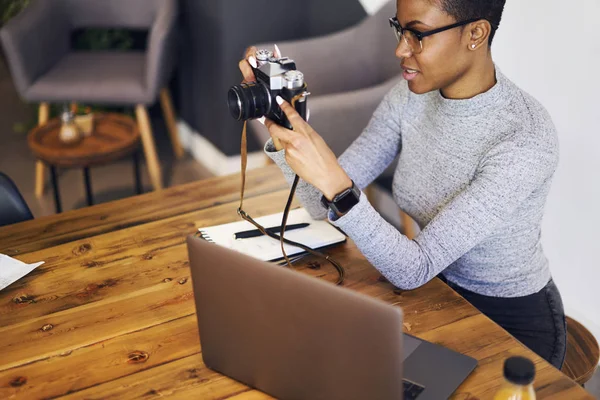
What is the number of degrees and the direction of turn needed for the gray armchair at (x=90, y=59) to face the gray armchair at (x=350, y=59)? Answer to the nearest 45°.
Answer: approximately 45° to its left

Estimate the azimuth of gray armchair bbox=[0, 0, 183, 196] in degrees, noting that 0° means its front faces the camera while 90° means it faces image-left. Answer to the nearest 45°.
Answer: approximately 0°

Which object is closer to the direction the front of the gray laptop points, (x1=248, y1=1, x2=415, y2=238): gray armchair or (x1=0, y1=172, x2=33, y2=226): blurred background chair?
the gray armchair

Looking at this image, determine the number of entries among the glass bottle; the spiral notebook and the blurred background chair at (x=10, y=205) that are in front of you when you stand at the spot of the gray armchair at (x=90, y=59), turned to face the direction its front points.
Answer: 3

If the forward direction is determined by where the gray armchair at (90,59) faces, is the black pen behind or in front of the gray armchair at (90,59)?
in front

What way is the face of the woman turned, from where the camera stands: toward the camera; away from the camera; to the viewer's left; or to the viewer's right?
to the viewer's left

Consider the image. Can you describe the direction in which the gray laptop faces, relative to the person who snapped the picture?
facing away from the viewer and to the right of the viewer

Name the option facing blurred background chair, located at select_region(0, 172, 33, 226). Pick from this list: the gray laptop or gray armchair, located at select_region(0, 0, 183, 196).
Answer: the gray armchair

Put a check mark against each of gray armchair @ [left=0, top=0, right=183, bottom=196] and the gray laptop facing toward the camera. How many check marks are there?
1

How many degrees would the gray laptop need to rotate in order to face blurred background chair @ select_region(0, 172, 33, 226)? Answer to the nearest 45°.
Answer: approximately 90° to its left

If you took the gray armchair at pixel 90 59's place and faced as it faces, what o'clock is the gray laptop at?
The gray laptop is roughly at 12 o'clock from the gray armchair.

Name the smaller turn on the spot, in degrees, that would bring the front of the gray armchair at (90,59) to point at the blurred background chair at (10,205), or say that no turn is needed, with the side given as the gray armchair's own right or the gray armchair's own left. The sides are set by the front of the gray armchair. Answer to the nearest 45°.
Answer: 0° — it already faces it
